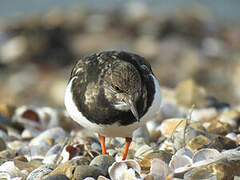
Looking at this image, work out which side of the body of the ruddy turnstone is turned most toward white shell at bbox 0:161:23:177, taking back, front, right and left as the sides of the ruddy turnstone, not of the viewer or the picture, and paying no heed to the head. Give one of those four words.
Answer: right

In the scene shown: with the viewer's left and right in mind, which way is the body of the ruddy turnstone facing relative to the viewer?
facing the viewer

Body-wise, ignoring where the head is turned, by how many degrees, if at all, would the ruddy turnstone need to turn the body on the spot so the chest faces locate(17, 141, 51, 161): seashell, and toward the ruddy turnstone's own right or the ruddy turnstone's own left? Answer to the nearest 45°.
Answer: approximately 135° to the ruddy turnstone's own right

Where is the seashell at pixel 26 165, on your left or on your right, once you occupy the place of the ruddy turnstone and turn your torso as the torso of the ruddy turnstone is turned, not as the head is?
on your right

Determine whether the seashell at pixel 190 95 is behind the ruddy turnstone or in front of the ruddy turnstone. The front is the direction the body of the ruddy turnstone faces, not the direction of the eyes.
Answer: behind

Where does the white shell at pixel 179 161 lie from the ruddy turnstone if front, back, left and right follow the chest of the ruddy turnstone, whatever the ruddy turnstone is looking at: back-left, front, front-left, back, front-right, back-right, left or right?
front-left

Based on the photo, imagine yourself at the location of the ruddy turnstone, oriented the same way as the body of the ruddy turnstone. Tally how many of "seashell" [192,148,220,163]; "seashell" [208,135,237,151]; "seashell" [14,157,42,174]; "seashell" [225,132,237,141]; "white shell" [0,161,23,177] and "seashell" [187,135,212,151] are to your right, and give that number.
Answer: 2

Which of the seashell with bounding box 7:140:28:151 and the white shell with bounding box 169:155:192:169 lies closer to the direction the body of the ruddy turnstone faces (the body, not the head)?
the white shell

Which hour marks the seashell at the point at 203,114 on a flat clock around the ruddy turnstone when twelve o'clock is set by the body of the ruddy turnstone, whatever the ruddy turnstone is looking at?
The seashell is roughly at 7 o'clock from the ruddy turnstone.

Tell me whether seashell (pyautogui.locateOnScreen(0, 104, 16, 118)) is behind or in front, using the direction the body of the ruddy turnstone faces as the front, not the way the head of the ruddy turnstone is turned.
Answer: behind
